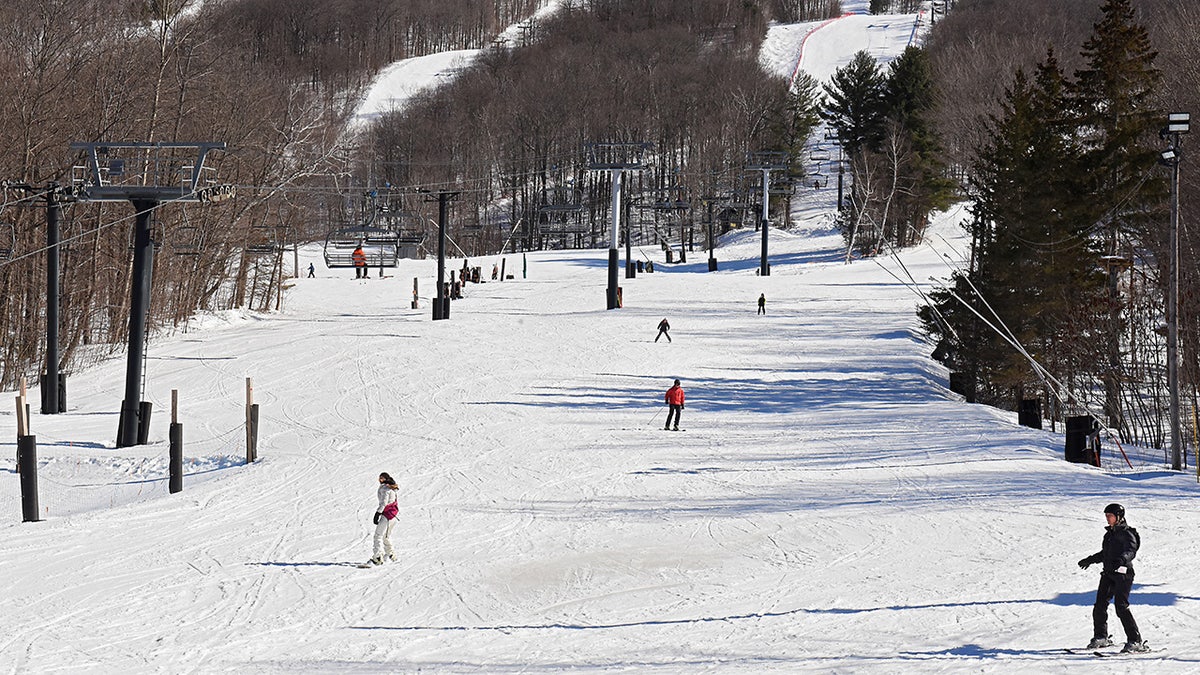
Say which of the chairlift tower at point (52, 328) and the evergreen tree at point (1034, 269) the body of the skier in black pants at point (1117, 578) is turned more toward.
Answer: the chairlift tower

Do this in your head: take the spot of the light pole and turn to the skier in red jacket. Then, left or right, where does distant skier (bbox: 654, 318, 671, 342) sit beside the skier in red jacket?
right

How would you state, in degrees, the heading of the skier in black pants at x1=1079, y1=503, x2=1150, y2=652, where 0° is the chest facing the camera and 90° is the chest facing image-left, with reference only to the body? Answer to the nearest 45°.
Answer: approximately 45°

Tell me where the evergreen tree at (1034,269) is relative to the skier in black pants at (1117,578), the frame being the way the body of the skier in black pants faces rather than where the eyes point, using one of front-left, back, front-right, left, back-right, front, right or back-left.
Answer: back-right

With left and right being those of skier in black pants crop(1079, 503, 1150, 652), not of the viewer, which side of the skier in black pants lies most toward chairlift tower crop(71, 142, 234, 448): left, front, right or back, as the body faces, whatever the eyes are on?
right

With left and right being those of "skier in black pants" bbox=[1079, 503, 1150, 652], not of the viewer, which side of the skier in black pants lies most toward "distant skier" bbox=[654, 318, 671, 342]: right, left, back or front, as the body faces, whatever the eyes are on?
right

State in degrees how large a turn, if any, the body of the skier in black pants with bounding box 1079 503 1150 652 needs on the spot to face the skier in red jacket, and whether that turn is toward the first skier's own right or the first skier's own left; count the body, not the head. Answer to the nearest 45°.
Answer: approximately 90° to the first skier's own right

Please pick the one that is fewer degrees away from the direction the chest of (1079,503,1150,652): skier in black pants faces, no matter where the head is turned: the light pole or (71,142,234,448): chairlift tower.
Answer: the chairlift tower

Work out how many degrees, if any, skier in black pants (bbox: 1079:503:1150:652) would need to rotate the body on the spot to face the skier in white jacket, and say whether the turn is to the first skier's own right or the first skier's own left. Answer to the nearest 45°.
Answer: approximately 45° to the first skier's own right

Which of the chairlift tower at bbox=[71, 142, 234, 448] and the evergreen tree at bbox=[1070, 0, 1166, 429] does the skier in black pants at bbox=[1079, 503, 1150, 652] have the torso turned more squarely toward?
the chairlift tower
